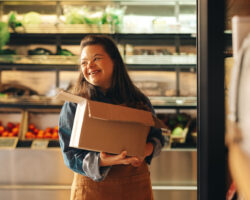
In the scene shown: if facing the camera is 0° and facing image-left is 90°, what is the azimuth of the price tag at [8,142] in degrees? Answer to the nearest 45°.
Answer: approximately 0°
